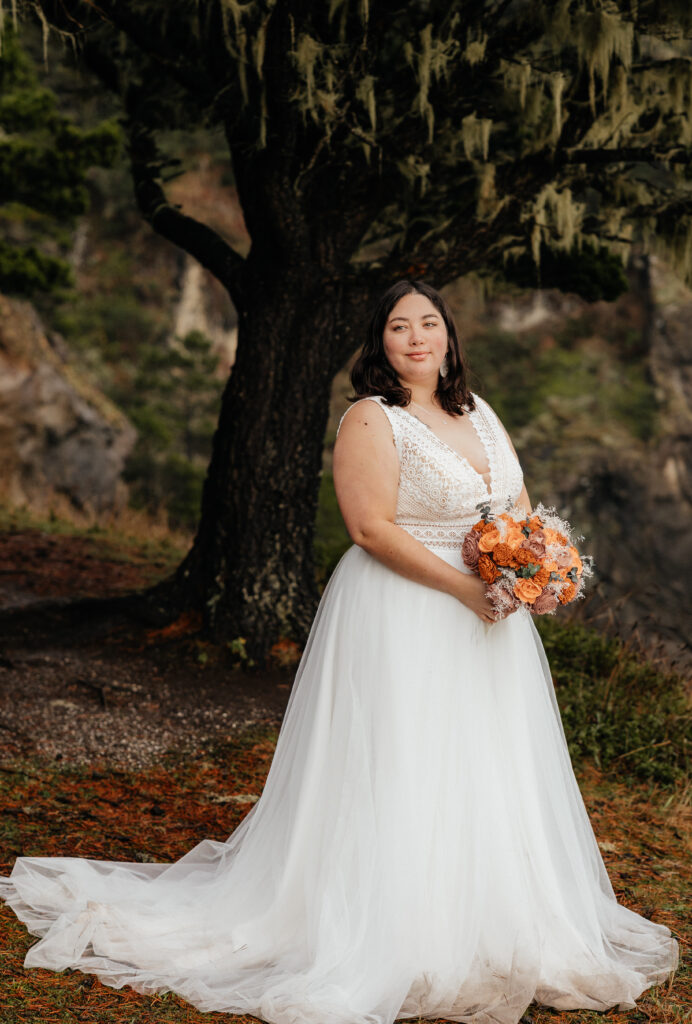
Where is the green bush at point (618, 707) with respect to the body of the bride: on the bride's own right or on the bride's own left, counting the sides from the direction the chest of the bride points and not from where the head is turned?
on the bride's own left

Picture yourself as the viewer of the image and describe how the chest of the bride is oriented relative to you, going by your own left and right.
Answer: facing the viewer and to the right of the viewer
